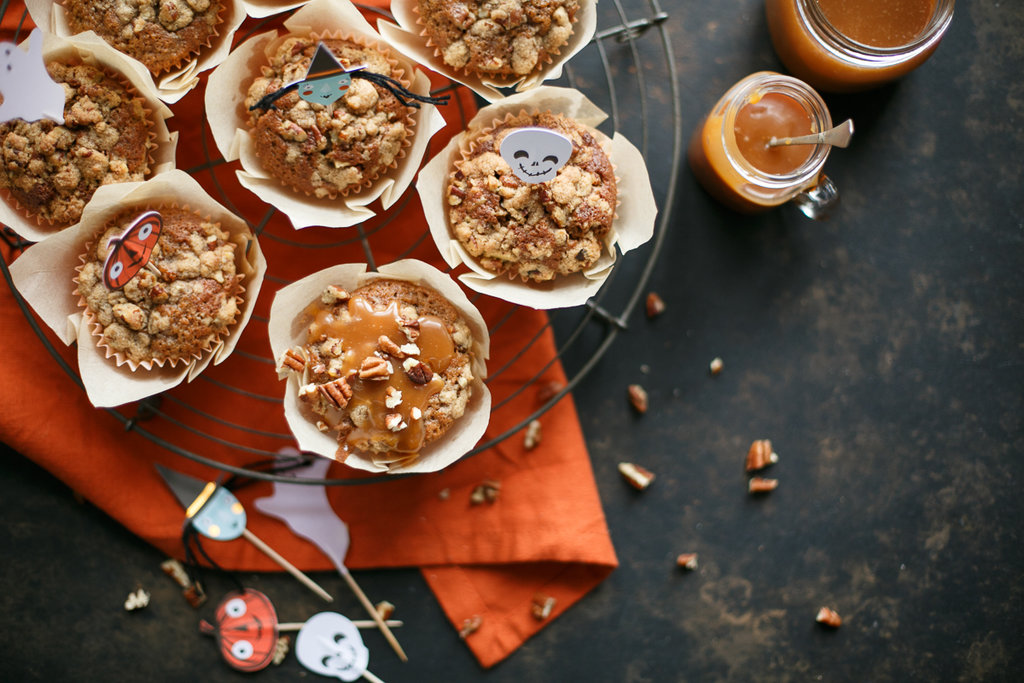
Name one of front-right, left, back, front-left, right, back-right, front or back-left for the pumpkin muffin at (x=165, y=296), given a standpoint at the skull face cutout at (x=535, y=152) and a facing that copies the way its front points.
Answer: right

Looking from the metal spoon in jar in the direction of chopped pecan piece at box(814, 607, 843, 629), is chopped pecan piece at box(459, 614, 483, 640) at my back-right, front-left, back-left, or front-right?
front-right

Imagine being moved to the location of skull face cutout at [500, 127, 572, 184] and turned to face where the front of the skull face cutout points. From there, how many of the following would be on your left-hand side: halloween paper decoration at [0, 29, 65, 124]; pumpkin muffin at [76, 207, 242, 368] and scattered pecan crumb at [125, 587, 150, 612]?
0

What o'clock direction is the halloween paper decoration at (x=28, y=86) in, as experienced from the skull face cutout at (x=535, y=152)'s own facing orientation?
The halloween paper decoration is roughly at 3 o'clock from the skull face cutout.

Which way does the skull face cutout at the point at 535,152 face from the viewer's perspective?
toward the camera

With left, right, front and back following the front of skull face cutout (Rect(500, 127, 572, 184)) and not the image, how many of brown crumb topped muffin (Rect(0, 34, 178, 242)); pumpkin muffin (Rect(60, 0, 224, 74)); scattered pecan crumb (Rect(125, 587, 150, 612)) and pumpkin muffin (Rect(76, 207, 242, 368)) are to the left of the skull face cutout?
0

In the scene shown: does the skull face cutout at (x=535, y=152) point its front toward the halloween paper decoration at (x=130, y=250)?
no

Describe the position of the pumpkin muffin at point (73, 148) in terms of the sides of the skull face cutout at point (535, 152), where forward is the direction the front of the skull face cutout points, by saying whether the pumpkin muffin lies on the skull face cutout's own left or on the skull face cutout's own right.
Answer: on the skull face cutout's own right
